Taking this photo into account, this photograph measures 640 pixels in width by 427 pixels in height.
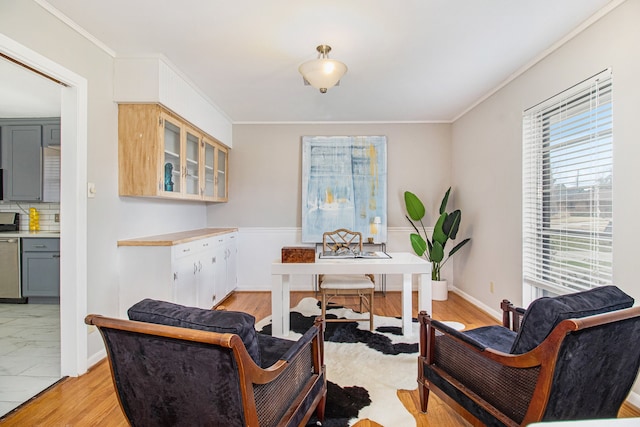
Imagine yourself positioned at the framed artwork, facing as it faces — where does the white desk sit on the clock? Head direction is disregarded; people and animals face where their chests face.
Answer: The white desk is roughly at 12 o'clock from the framed artwork.

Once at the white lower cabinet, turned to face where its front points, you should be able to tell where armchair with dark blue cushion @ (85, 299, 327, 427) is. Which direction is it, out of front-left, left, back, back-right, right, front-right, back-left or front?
front-right

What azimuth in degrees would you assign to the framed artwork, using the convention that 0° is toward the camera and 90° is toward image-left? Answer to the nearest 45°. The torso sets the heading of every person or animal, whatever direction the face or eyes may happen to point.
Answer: approximately 0°

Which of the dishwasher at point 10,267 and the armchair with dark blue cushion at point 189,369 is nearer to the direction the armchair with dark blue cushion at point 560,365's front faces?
the dishwasher

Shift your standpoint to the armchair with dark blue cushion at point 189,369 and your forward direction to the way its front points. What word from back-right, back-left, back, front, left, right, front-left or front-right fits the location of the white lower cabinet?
front-left

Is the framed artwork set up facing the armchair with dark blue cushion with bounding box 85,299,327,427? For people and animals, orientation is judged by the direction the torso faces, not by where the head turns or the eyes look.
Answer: yes

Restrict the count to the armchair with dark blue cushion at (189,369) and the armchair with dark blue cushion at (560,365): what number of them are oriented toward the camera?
0
